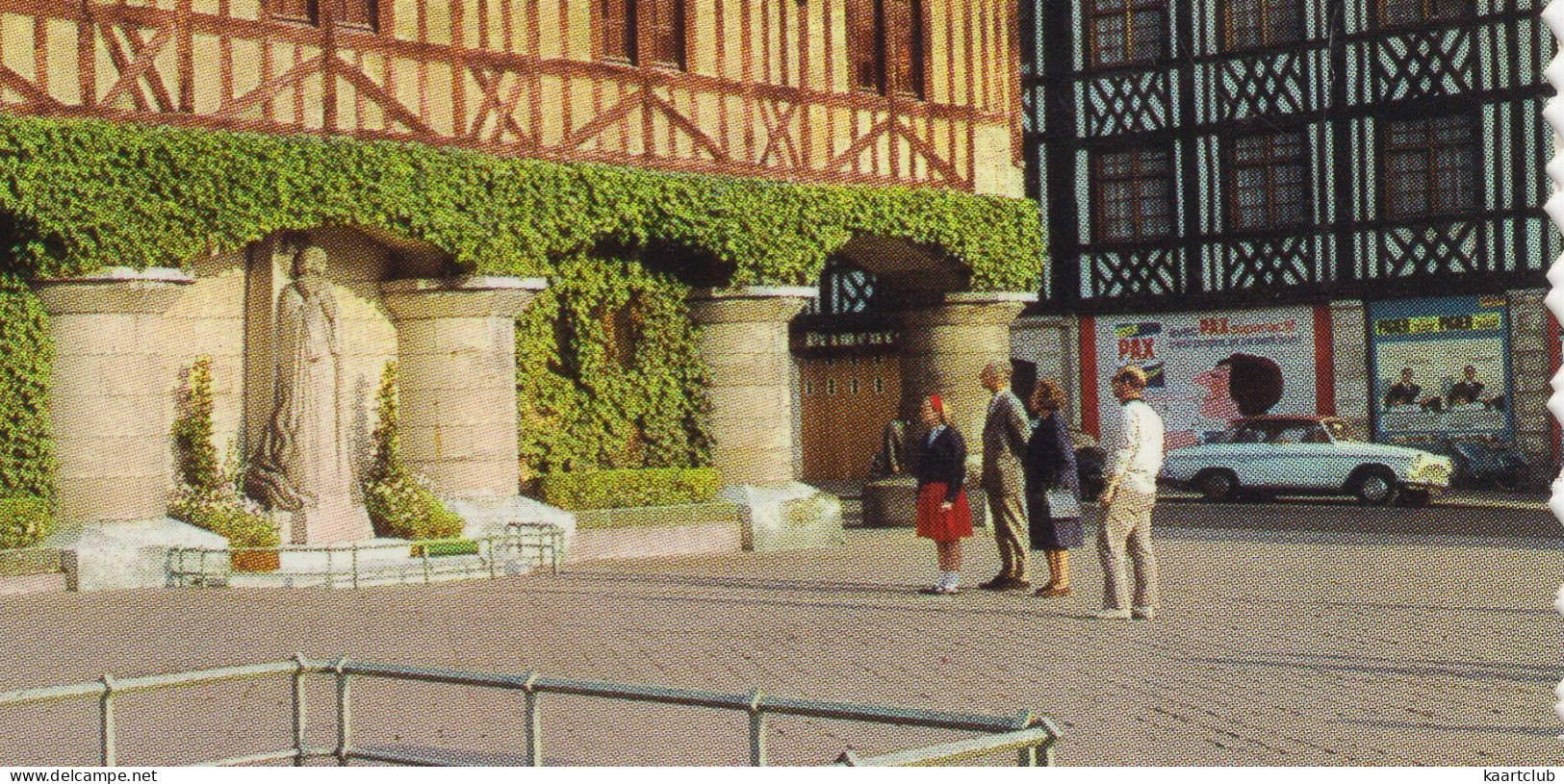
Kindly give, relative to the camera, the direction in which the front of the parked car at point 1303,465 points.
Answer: facing the viewer and to the right of the viewer

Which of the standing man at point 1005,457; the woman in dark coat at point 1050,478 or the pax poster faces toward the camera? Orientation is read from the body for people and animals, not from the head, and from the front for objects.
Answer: the pax poster

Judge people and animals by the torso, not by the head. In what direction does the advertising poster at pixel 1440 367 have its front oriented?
toward the camera

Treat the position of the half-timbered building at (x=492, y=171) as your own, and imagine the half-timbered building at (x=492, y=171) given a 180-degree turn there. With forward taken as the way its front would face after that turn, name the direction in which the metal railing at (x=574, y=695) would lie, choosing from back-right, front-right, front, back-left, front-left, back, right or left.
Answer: back-left

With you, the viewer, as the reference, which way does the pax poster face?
facing the viewer

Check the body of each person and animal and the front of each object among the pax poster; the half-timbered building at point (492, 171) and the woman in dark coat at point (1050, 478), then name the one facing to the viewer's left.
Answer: the woman in dark coat

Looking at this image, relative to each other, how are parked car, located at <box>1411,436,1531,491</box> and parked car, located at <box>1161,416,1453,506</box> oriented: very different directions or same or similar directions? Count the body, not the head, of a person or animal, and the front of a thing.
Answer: same or similar directions

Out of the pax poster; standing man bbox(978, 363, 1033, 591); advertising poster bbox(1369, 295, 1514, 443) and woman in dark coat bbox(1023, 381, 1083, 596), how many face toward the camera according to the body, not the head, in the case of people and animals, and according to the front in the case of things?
2

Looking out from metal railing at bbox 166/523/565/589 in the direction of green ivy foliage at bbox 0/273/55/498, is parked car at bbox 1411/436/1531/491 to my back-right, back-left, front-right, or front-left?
back-right

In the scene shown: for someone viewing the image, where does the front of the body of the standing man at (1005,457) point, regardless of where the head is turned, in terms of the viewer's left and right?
facing to the left of the viewer

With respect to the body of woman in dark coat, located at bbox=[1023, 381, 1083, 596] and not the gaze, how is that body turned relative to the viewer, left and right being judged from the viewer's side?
facing to the left of the viewer

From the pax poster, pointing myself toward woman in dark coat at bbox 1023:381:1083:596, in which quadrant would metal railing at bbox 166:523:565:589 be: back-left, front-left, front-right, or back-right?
front-right

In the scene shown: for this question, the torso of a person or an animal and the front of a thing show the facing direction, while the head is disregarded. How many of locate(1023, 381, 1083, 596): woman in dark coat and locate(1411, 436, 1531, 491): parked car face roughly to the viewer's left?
1
